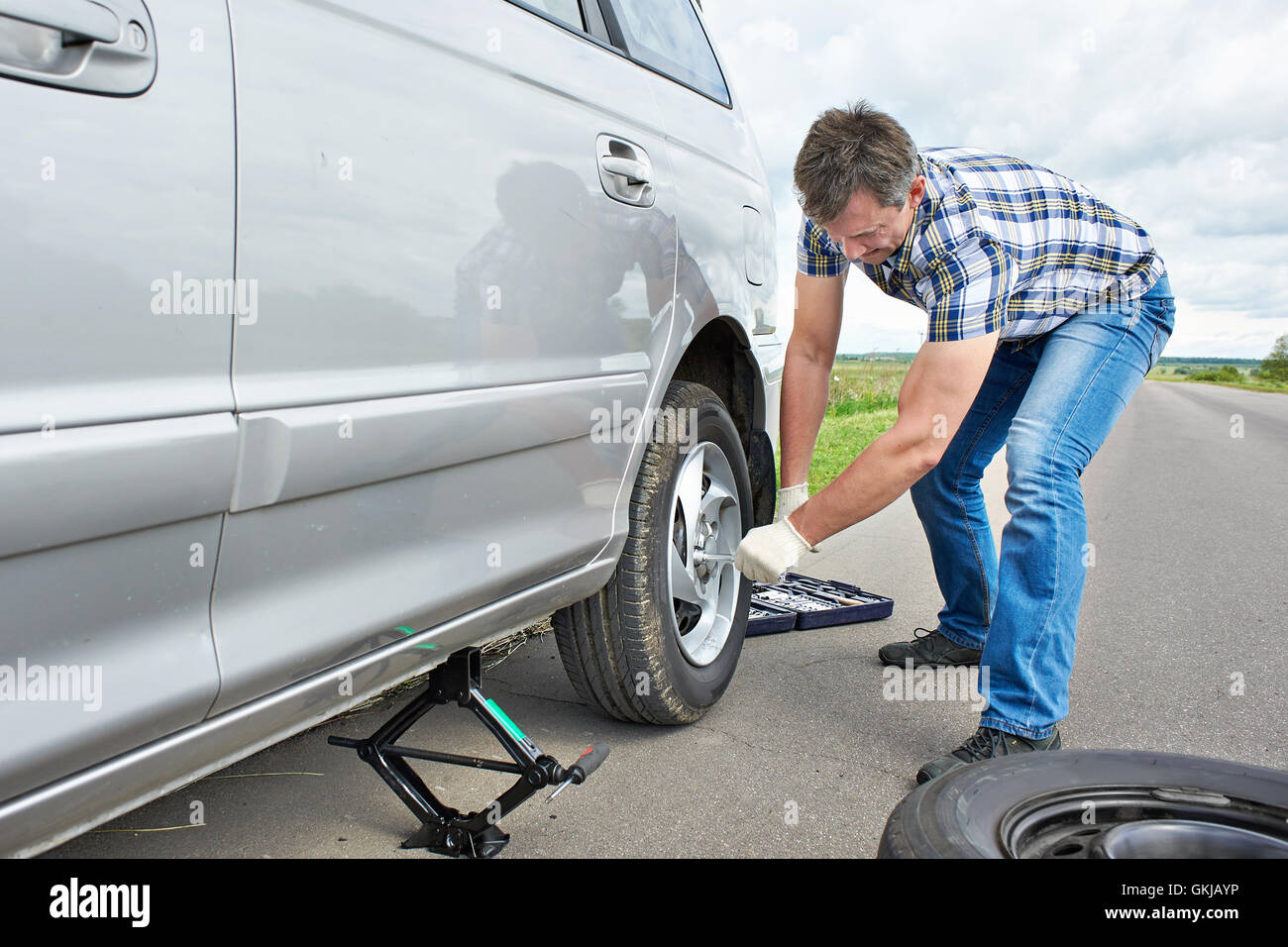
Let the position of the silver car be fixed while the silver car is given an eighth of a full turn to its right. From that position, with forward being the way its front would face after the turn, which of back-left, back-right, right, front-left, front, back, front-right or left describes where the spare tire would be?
back

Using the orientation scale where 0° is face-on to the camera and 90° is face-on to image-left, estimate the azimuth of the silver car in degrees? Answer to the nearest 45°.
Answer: approximately 45°

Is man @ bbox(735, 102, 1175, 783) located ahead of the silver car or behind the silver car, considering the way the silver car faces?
behind

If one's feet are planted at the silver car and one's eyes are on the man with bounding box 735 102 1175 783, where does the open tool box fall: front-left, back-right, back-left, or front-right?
front-left

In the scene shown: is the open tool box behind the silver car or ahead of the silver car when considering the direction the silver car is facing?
behind

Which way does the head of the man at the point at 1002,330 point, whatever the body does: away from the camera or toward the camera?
toward the camera
